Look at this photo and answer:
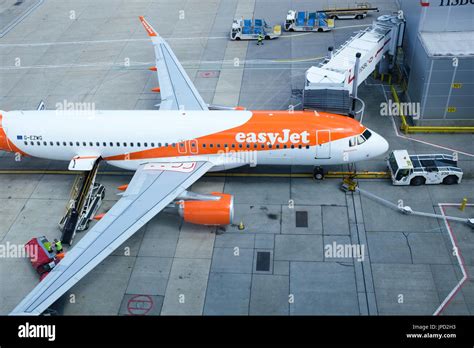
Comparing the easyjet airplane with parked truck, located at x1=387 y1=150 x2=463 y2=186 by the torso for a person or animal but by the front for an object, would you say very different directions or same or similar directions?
very different directions

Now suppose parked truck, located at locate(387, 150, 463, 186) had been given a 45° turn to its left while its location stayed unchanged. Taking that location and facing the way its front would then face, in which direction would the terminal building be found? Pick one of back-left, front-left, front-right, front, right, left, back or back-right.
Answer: back-right

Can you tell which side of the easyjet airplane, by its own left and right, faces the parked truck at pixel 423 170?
front

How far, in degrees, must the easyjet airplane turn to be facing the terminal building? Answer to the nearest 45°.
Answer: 0° — it already faces it

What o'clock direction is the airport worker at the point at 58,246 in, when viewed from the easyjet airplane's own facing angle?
The airport worker is roughly at 5 o'clock from the easyjet airplane.

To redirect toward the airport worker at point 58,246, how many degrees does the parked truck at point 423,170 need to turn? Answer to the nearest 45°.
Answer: approximately 45° to its left

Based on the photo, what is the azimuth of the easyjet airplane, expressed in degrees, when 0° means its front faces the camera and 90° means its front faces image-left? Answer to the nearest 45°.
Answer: approximately 270°

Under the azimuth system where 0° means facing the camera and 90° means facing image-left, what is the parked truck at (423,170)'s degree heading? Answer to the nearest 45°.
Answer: approximately 90°

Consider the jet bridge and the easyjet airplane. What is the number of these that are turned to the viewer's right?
1

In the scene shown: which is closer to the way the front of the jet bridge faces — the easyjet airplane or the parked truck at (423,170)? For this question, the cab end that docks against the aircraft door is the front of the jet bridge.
the easyjet airplane

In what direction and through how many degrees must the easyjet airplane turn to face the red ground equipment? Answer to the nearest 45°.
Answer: approximately 135° to its right

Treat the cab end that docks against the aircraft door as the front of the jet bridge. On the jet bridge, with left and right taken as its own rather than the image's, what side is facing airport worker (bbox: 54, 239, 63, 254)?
front

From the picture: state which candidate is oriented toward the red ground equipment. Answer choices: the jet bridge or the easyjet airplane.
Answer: the jet bridge

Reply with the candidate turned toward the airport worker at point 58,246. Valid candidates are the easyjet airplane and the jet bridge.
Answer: the jet bridge
